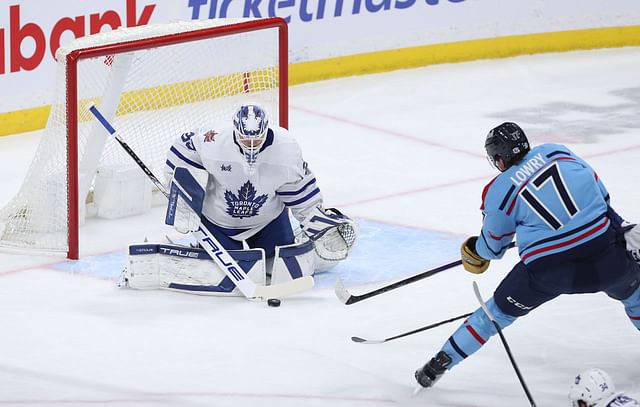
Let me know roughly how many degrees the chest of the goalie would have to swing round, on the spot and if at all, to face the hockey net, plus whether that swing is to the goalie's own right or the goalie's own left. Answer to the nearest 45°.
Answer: approximately 135° to the goalie's own right

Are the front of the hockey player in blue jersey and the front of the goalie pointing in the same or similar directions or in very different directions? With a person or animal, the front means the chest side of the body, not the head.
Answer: very different directions

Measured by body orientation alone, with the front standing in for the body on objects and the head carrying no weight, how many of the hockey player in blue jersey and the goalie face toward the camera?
1

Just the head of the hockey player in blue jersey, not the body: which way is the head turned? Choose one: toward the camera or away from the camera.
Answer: away from the camera

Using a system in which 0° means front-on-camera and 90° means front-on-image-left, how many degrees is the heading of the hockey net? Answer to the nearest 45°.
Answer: approximately 315°

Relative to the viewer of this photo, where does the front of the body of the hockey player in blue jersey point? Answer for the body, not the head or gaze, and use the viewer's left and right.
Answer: facing away from the viewer and to the left of the viewer

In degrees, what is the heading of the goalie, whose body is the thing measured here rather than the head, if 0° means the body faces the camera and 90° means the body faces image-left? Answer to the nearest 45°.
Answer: approximately 0°

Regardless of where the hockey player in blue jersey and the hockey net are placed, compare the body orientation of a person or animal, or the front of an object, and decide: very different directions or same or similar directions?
very different directions
